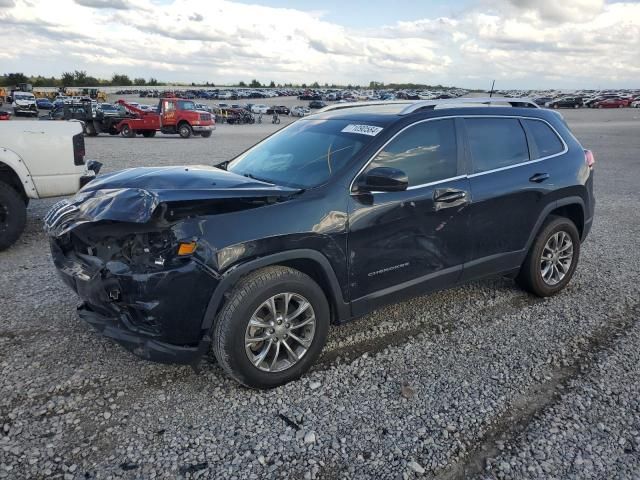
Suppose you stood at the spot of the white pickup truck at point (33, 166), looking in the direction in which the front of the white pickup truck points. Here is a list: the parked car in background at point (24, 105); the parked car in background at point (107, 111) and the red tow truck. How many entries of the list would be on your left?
0

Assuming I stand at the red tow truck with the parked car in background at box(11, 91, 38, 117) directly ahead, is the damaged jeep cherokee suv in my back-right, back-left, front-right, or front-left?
back-left

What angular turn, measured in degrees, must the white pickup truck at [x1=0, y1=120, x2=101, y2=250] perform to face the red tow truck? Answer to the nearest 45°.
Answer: approximately 90° to its right

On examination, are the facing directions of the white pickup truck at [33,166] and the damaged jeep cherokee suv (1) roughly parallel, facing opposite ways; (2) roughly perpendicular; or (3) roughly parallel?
roughly parallel

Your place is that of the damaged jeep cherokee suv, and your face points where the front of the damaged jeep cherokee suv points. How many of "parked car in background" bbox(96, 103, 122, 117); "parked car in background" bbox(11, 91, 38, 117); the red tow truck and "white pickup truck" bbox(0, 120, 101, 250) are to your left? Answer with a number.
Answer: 0

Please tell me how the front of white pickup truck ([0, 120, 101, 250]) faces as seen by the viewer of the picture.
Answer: facing to the left of the viewer

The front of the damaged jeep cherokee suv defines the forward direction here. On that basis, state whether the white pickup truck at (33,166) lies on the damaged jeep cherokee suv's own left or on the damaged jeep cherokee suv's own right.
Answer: on the damaged jeep cherokee suv's own right

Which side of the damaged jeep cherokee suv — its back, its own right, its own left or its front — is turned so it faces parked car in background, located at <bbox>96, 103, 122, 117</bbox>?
right

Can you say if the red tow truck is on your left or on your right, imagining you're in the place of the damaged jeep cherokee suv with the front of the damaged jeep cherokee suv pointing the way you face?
on your right

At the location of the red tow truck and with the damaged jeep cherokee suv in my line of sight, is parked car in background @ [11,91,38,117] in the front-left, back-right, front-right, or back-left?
back-right

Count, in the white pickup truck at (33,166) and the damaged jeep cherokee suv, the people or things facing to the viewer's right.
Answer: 0

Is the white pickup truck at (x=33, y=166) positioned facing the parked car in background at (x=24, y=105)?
no

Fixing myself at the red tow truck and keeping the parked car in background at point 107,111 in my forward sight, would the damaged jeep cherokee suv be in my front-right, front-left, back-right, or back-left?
back-left

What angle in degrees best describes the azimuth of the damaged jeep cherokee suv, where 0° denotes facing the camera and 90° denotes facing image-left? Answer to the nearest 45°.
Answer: approximately 45°
